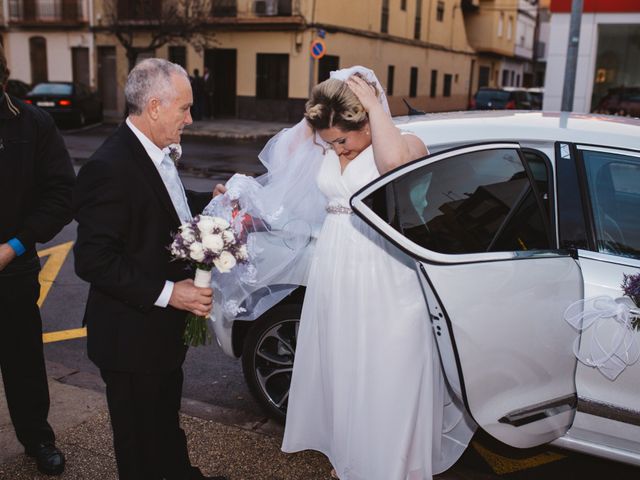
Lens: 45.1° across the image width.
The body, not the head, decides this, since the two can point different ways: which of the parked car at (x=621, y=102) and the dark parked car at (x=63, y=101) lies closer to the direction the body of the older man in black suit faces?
the parked car

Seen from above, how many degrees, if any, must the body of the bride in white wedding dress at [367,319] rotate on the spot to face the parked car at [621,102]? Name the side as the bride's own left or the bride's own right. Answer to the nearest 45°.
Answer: approximately 135° to the bride's own right

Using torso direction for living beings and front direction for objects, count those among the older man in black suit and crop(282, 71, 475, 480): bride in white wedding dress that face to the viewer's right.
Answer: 1

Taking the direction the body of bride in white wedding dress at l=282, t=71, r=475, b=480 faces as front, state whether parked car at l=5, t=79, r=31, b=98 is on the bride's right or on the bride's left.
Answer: on the bride's right

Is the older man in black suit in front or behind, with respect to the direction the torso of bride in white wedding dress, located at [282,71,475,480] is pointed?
in front

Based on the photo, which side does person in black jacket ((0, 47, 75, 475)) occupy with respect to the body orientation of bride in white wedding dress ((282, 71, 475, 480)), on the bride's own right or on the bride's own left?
on the bride's own right

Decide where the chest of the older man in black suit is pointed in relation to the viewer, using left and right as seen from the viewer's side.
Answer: facing to the right of the viewer

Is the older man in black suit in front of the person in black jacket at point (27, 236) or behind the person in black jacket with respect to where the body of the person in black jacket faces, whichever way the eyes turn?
in front

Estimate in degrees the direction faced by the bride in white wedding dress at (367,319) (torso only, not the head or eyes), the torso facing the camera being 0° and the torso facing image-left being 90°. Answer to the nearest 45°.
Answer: approximately 45°

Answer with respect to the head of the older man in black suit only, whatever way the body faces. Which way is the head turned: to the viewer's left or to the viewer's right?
to the viewer's right
